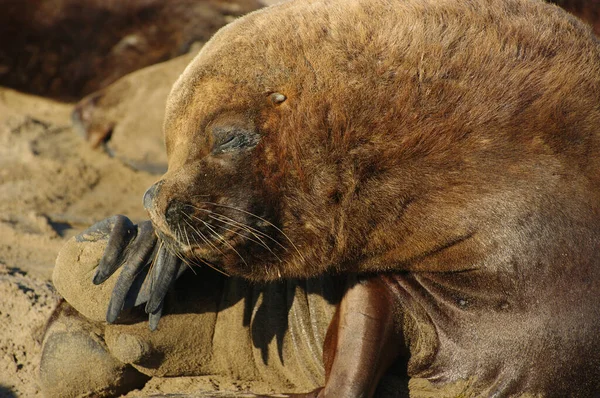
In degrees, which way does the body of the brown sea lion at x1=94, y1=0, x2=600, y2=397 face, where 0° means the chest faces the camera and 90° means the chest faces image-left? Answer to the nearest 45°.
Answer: approximately 90°

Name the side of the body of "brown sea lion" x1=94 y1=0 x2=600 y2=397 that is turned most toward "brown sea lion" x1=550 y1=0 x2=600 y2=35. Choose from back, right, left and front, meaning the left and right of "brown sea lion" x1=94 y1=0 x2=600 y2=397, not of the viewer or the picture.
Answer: right

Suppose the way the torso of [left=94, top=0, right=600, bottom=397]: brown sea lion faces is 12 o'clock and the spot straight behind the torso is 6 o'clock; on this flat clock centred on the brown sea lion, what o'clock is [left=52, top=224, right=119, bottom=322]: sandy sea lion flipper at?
The sandy sea lion flipper is roughly at 12 o'clock from the brown sea lion.

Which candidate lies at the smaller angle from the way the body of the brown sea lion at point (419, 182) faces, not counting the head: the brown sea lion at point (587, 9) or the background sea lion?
the background sea lion

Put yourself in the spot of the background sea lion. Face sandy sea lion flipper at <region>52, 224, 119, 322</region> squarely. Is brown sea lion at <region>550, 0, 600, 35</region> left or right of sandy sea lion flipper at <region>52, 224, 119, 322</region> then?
left
